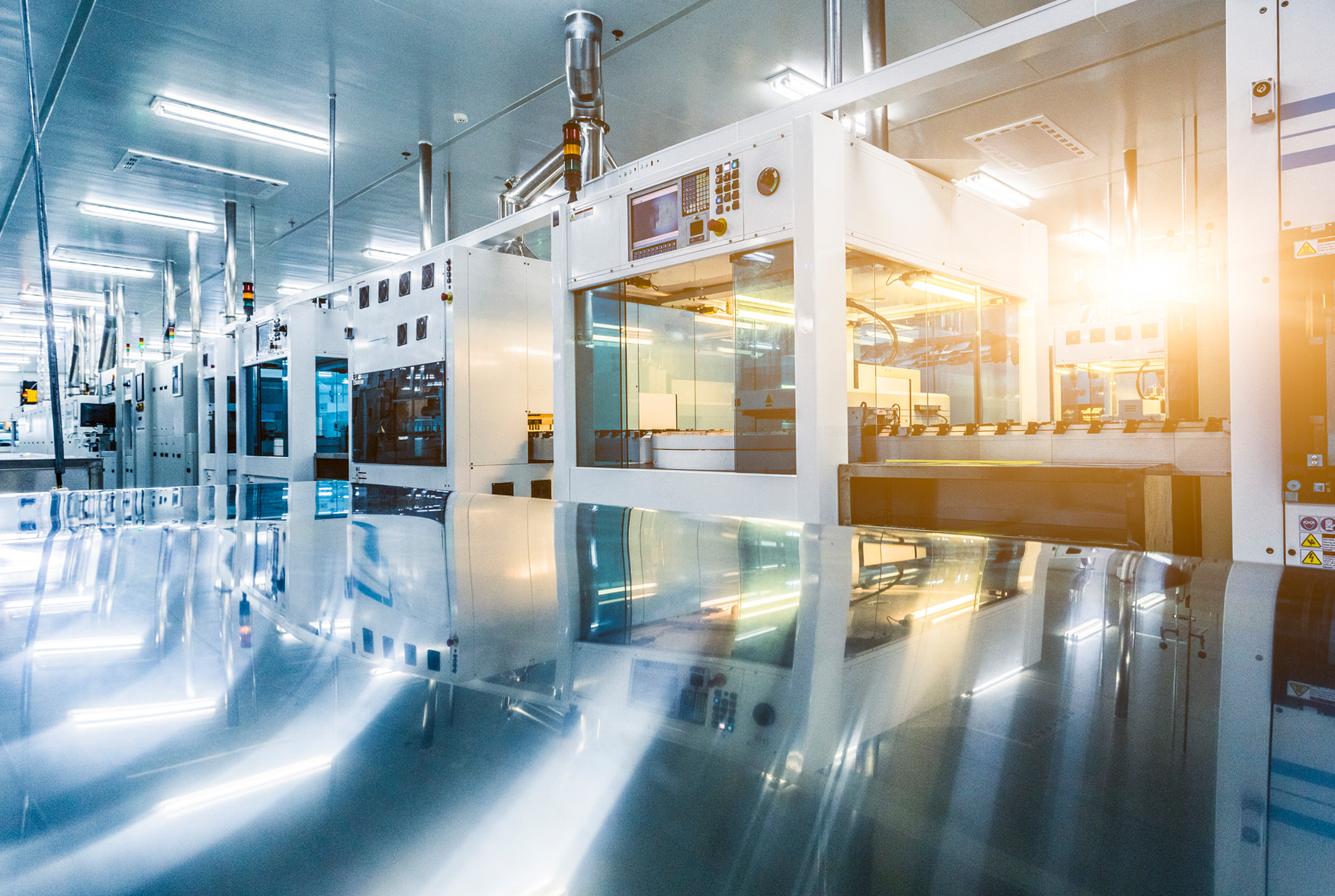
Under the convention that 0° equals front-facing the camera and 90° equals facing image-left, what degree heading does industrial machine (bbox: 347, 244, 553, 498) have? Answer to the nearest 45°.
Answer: approximately 45°

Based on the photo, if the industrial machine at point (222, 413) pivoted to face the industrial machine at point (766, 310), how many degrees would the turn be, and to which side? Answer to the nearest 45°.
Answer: approximately 45° to its left

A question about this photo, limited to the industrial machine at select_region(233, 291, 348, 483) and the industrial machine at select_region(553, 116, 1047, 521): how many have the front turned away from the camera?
0

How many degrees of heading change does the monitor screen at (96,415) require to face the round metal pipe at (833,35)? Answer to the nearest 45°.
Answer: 0° — it already faces it

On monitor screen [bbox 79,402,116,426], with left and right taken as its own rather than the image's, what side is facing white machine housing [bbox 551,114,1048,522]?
front

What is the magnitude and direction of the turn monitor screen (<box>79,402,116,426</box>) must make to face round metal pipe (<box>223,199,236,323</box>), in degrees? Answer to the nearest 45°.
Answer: approximately 45° to its left

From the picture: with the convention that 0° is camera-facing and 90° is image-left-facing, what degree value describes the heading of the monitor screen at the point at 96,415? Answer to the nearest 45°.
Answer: approximately 0°

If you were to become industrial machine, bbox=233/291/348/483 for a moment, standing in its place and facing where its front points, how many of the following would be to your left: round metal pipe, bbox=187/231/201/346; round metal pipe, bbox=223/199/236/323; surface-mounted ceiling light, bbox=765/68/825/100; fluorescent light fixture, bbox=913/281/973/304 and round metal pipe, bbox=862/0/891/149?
3

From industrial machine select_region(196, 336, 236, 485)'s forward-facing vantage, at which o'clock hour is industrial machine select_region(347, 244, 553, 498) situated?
industrial machine select_region(347, 244, 553, 498) is roughly at 10 o'clock from industrial machine select_region(196, 336, 236, 485).
